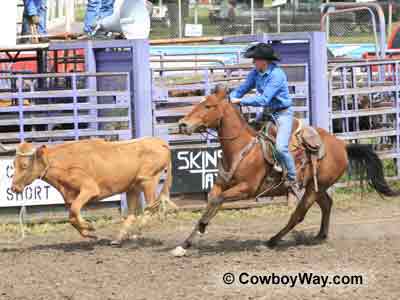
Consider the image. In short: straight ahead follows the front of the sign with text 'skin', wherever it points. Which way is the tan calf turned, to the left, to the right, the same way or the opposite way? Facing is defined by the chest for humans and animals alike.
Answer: to the right

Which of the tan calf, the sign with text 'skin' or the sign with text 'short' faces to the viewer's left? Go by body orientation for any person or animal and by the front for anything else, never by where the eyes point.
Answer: the tan calf

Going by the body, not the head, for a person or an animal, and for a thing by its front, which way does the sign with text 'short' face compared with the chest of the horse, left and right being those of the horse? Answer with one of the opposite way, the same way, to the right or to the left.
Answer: to the left

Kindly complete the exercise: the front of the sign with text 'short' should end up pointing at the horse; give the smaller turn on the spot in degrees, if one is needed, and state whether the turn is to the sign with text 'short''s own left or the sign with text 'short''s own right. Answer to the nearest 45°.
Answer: approximately 45° to the sign with text 'short''s own left

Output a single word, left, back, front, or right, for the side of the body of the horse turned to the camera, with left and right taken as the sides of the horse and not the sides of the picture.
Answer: left

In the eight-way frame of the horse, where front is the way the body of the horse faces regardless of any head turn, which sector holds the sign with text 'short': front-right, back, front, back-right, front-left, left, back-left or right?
front-right

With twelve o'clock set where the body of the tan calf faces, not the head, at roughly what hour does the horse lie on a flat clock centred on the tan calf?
The horse is roughly at 7 o'clock from the tan calf.

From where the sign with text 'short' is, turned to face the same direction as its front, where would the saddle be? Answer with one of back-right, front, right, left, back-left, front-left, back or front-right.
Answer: front-left

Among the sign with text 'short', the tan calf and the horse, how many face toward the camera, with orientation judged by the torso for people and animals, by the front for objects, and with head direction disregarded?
1

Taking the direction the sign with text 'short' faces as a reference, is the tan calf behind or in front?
in front

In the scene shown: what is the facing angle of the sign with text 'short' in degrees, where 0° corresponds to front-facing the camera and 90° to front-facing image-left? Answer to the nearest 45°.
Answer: approximately 0°

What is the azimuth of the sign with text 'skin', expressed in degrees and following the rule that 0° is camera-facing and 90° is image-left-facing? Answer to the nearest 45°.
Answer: approximately 0°

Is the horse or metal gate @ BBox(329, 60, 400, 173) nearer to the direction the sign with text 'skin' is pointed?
the horse

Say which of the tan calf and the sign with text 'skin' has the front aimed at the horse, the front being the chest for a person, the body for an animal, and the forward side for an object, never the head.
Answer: the sign with text 'skin'

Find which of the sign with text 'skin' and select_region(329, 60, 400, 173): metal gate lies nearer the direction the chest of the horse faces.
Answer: the sign with text 'skin'

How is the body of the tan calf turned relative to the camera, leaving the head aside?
to the viewer's left

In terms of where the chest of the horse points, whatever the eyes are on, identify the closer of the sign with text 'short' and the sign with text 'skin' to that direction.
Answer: the sign with text 'short'

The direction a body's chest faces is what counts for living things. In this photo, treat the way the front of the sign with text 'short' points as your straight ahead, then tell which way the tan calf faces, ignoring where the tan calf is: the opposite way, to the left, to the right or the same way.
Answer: to the right
